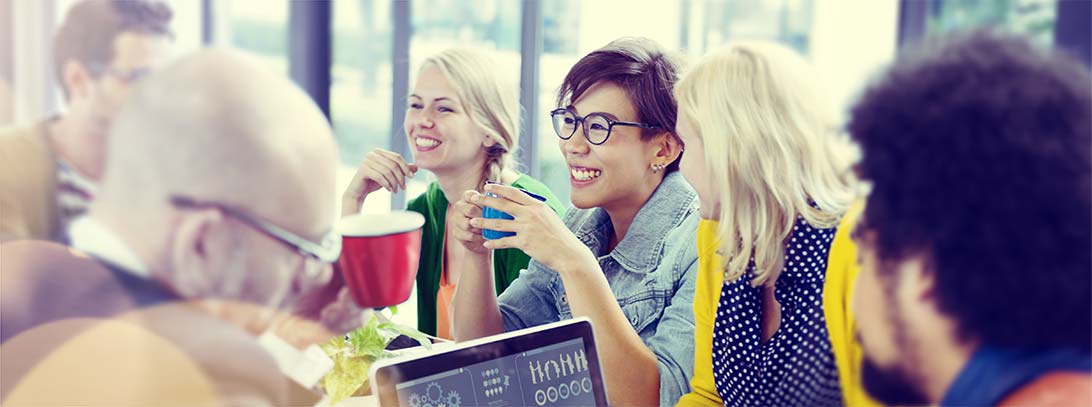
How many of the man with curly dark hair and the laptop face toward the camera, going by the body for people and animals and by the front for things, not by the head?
1

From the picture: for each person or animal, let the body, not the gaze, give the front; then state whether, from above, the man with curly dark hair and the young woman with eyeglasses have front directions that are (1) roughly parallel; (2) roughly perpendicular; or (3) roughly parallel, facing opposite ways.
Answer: roughly perpendicular

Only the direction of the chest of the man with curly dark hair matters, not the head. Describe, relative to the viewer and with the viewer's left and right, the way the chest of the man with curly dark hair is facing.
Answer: facing away from the viewer and to the left of the viewer

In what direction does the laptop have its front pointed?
toward the camera

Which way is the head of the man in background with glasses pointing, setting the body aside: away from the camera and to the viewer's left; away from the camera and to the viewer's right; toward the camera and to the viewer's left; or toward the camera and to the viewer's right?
toward the camera and to the viewer's right

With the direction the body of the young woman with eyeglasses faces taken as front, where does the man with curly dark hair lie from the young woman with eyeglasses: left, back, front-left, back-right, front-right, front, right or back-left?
front-left

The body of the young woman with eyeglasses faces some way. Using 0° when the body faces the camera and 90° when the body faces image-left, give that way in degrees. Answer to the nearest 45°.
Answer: approximately 45°

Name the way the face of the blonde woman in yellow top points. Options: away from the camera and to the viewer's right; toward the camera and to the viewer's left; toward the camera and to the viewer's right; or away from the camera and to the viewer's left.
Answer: away from the camera and to the viewer's left
